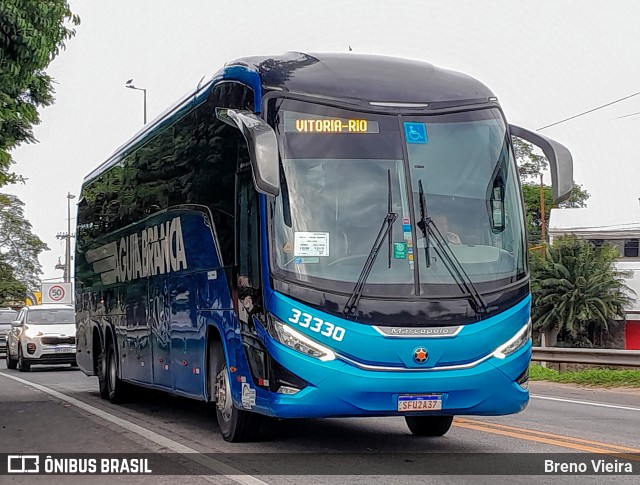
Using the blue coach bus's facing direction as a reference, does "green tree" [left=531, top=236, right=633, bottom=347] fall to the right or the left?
on its left

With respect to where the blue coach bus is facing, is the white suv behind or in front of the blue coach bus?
behind

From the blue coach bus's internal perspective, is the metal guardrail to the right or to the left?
on its left

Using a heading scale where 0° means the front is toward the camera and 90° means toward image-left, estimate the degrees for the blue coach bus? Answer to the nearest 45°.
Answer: approximately 315°
